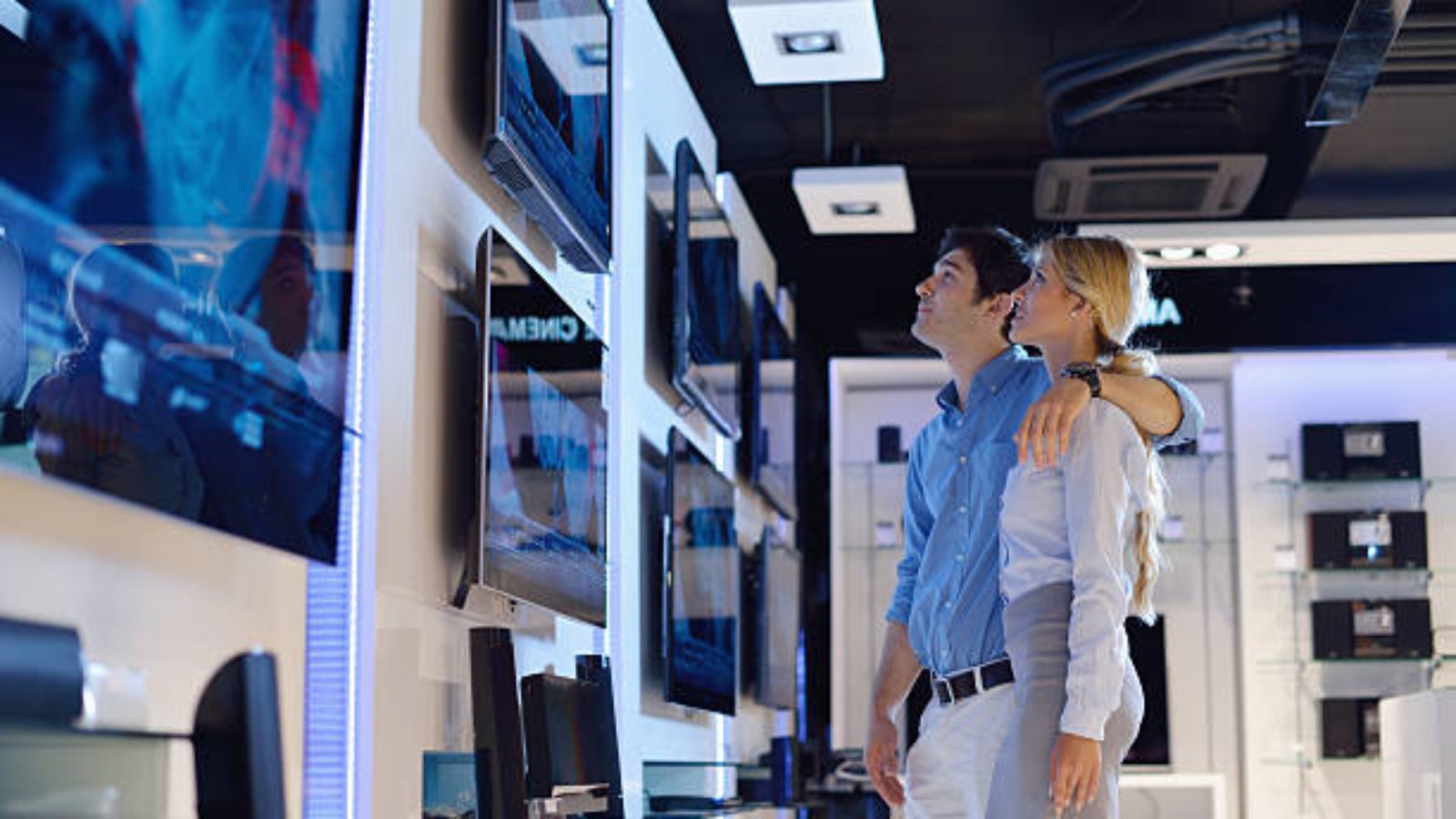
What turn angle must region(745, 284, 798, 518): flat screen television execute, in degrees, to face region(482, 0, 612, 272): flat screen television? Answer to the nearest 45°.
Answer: approximately 90° to its right

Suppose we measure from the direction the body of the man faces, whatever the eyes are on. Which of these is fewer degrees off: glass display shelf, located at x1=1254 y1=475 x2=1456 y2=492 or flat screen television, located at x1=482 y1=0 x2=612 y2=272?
the flat screen television

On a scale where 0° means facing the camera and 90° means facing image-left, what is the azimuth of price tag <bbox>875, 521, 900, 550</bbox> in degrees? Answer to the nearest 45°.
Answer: approximately 0°

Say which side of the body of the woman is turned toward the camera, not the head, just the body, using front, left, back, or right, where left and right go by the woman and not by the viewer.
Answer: left

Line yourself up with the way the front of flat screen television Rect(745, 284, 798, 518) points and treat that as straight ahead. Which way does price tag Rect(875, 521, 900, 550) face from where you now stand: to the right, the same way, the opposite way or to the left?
to the right
